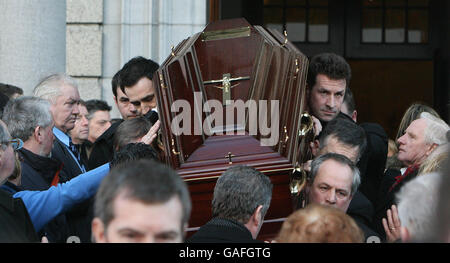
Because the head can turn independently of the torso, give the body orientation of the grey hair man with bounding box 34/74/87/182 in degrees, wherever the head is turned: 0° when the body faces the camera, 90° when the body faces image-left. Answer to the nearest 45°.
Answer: approximately 315°

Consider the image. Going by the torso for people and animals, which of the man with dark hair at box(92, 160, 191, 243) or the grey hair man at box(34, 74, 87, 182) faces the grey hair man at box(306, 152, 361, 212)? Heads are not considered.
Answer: the grey hair man at box(34, 74, 87, 182)

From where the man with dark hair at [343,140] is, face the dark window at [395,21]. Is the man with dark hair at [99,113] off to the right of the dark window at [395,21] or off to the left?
left

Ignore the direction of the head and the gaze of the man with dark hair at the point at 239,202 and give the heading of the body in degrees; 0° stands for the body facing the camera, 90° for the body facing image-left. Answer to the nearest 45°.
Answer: approximately 225°

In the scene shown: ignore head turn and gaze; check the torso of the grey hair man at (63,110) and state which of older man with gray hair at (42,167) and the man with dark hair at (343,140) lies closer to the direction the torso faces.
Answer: the man with dark hair

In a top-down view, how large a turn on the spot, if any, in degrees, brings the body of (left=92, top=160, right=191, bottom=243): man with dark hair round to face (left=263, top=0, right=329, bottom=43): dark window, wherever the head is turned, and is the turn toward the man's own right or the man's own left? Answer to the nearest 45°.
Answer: approximately 180°

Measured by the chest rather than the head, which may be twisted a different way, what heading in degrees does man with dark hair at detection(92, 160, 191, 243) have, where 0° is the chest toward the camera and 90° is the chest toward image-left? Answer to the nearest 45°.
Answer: approximately 0°

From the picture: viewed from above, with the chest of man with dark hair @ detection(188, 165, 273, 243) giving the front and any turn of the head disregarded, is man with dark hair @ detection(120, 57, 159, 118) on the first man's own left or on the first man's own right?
on the first man's own left
